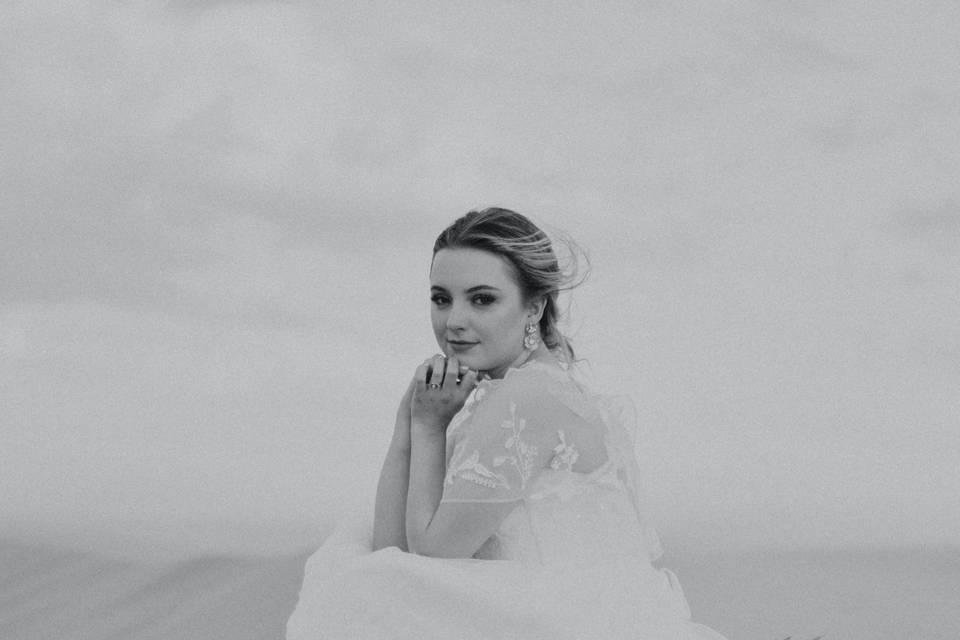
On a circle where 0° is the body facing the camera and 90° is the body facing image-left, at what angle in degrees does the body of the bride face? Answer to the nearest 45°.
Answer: approximately 90°
